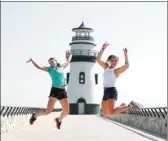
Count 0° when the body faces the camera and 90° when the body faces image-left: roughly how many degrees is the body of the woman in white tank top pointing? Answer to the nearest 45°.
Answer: approximately 45°
